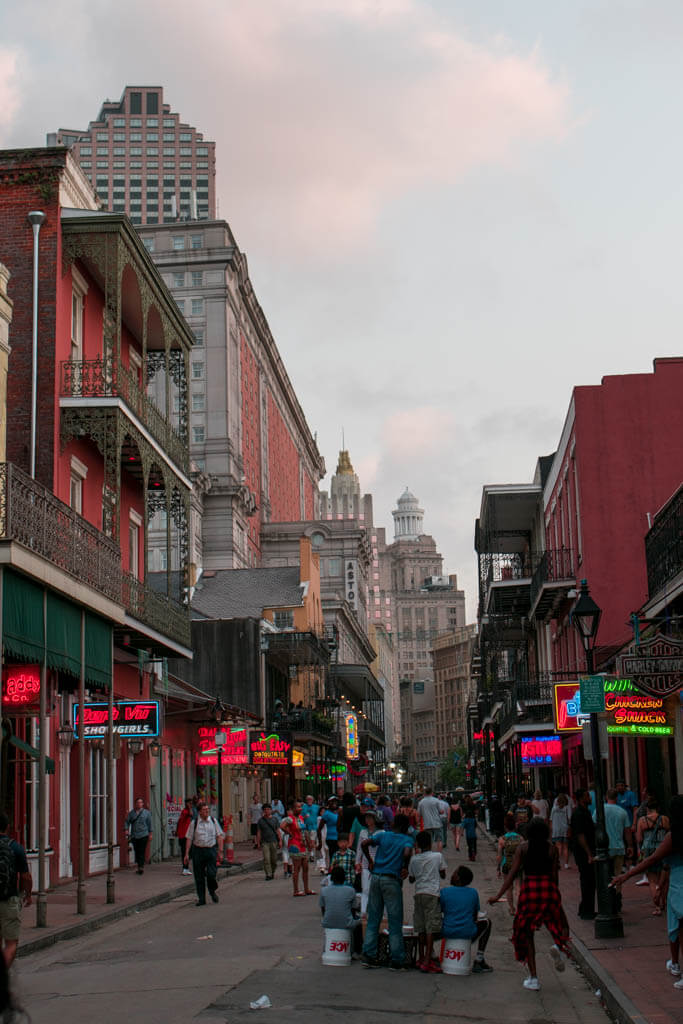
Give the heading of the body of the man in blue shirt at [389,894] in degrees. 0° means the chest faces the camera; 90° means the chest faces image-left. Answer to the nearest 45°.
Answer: approximately 180°

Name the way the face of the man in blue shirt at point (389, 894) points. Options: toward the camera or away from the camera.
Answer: away from the camera

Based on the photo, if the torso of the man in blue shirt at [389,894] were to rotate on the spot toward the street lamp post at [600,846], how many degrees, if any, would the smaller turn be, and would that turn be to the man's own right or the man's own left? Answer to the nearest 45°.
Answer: approximately 45° to the man's own right

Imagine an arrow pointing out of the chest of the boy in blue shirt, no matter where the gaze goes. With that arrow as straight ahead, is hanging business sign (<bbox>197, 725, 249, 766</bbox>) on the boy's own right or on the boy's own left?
on the boy's own left

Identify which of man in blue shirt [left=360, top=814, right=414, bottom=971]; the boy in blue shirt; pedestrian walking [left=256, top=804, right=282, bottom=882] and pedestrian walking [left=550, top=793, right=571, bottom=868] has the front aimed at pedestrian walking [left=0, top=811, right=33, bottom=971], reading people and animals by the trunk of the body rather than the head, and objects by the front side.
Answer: pedestrian walking [left=256, top=804, right=282, bottom=882]

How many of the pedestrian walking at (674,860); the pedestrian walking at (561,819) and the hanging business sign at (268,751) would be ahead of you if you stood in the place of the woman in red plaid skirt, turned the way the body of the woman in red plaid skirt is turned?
2

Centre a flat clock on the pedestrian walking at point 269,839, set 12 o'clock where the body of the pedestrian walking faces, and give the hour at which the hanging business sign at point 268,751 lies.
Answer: The hanging business sign is roughly at 6 o'clock from the pedestrian walking.

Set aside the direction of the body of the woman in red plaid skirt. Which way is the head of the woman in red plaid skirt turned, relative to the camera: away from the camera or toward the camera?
away from the camera

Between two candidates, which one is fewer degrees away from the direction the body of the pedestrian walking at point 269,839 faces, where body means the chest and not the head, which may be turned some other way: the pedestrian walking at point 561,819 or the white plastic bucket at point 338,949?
the white plastic bucket

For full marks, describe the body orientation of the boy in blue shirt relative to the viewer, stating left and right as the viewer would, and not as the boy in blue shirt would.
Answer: facing away from the viewer and to the right of the viewer

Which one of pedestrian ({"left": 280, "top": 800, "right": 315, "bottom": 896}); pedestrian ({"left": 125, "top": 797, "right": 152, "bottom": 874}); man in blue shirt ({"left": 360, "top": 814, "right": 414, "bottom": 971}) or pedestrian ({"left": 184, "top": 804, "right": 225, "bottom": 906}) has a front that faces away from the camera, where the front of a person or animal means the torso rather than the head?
the man in blue shirt
